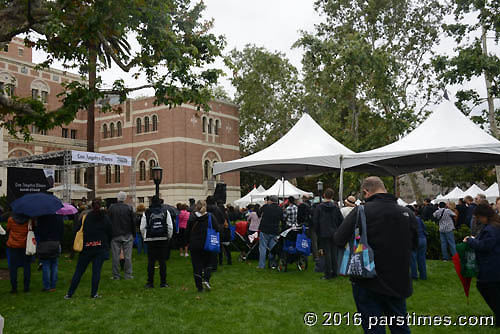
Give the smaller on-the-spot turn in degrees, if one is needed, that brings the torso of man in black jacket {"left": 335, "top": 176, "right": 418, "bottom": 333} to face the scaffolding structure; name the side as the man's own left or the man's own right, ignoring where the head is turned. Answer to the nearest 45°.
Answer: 0° — they already face it

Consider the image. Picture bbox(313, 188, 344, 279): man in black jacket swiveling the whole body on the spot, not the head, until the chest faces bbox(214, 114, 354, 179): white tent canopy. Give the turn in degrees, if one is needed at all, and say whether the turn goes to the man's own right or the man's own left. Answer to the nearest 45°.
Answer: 0° — they already face it

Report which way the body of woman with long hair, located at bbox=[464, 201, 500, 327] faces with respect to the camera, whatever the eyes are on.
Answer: to the viewer's left

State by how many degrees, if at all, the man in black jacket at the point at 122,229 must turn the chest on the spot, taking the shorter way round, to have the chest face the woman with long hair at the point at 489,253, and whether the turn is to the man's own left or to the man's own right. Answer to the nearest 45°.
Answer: approximately 135° to the man's own right

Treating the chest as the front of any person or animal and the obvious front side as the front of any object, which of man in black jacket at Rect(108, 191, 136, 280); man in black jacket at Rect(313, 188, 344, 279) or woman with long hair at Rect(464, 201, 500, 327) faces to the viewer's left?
the woman with long hair

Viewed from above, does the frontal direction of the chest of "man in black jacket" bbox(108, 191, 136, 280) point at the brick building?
yes

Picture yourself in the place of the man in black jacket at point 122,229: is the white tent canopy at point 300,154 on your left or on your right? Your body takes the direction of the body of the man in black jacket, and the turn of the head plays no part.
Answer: on your right

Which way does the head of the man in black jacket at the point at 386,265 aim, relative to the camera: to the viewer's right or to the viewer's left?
to the viewer's left

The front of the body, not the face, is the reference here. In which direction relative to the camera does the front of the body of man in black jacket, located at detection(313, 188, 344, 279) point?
away from the camera

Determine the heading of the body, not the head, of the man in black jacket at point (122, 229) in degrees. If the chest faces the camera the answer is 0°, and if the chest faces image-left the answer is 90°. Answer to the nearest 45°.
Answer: approximately 180°

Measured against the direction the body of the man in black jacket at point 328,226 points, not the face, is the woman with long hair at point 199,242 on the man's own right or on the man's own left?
on the man's own left

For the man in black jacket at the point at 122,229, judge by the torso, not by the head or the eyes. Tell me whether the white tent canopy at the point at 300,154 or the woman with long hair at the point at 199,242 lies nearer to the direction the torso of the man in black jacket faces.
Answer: the white tent canopy

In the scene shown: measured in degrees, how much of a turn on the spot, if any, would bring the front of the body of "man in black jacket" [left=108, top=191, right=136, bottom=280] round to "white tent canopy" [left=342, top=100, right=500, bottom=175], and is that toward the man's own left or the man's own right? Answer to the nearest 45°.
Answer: approximately 90° to the man's own right

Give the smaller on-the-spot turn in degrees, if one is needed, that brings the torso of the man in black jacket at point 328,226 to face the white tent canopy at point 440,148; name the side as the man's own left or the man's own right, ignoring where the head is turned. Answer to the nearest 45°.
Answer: approximately 45° to the man's own right
